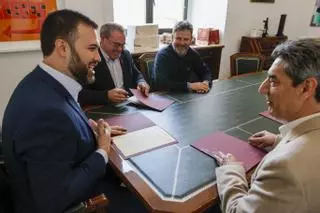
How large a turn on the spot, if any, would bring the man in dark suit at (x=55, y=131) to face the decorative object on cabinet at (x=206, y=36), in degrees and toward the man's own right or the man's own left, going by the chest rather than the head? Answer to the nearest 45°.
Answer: approximately 45° to the man's own left

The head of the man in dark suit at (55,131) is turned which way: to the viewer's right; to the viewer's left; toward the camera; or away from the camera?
to the viewer's right

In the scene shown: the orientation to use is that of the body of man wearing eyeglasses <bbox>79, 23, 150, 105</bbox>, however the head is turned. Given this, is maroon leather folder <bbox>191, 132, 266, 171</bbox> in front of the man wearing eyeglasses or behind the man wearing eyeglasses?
in front

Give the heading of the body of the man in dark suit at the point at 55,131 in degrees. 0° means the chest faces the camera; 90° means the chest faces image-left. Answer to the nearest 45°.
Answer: approximately 270°

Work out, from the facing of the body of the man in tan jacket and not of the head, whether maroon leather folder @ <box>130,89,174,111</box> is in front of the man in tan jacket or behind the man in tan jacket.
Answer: in front

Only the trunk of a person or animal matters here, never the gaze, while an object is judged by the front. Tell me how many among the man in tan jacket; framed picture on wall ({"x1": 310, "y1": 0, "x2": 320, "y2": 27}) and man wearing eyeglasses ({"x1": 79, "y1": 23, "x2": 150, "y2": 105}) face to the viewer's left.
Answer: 1

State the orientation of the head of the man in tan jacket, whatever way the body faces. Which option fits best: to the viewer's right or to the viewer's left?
to the viewer's left

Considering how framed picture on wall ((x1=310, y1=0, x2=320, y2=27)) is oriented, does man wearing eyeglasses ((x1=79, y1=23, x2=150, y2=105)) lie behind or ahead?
ahead

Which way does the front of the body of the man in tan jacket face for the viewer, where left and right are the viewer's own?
facing to the left of the viewer

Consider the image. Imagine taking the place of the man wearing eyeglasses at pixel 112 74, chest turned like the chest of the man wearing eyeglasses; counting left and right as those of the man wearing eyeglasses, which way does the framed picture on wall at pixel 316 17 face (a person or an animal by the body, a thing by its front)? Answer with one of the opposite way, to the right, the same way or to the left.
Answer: to the right
